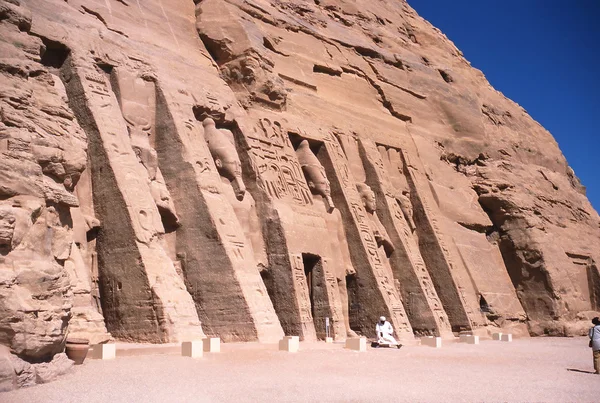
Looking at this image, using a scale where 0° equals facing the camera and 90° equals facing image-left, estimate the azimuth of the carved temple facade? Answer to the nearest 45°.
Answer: approximately 315°

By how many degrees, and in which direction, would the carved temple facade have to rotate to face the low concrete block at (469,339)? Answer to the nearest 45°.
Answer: approximately 45° to its left

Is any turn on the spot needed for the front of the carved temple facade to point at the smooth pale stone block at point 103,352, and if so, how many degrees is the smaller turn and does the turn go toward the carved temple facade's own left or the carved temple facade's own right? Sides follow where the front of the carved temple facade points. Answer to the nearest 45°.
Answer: approximately 45° to the carved temple facade's own right

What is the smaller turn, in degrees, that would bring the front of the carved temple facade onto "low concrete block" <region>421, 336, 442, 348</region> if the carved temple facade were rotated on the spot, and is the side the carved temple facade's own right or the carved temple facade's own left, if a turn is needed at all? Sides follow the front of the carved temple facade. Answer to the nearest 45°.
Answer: approximately 45° to the carved temple facade's own left
